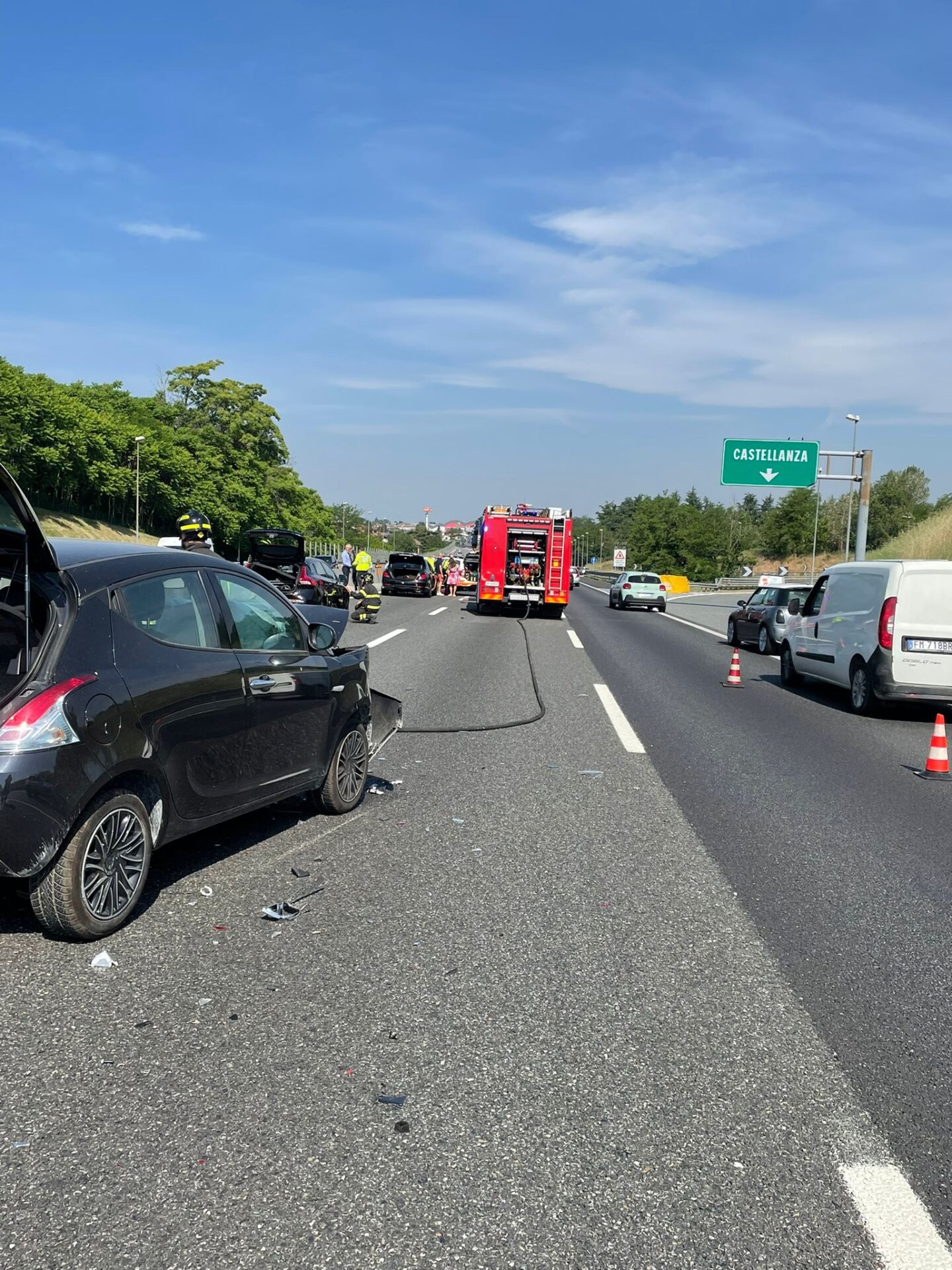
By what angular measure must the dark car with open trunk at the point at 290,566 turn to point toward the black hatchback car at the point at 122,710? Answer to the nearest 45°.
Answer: approximately 135° to its right

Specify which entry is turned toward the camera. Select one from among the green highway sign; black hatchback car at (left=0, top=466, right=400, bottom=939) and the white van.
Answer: the green highway sign

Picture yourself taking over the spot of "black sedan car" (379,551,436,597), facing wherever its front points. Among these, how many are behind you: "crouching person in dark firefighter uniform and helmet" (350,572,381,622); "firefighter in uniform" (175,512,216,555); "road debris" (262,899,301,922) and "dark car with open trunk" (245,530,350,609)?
4

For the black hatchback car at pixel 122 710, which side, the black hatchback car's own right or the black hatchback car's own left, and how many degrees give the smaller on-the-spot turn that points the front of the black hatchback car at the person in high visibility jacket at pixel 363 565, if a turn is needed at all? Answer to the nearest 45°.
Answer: approximately 45° to the black hatchback car's own left

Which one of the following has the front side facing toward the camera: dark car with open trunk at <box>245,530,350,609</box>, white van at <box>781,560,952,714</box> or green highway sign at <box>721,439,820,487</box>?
the green highway sign

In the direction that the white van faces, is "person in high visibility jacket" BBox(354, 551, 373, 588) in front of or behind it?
in front

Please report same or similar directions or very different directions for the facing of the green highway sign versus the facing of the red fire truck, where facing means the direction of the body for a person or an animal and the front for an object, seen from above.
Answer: very different directions

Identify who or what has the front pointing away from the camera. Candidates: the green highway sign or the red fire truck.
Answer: the red fire truck

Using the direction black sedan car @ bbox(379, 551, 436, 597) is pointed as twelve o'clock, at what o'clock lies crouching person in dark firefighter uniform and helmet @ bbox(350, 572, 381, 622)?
The crouching person in dark firefighter uniform and helmet is roughly at 6 o'clock from the black sedan car.

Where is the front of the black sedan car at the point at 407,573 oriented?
away from the camera

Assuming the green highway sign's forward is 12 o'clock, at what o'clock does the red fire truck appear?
The red fire truck is roughly at 1 o'clock from the green highway sign.

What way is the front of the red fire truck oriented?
away from the camera

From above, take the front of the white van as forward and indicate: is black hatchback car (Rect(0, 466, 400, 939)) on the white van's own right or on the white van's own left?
on the white van's own left

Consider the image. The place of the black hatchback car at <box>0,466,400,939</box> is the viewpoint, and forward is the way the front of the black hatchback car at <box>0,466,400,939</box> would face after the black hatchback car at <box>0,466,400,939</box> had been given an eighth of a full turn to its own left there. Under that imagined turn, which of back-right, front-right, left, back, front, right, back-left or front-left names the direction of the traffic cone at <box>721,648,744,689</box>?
front-right

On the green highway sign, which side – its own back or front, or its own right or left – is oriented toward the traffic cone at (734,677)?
front

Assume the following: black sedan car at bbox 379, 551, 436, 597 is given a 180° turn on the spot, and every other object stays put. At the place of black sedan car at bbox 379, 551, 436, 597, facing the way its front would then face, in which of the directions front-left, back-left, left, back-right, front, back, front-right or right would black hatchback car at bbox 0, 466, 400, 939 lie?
front

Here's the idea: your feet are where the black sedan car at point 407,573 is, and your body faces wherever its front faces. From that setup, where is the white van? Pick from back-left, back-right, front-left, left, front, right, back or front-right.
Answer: back

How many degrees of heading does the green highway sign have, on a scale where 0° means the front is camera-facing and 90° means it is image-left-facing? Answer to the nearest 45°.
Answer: approximately 0°
